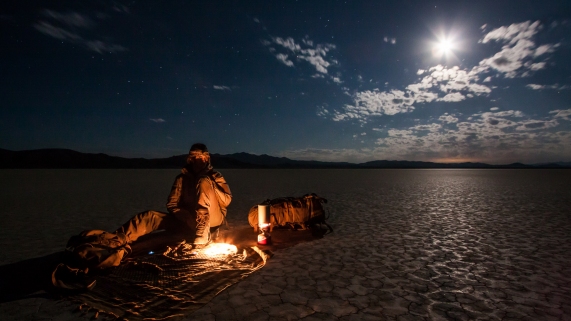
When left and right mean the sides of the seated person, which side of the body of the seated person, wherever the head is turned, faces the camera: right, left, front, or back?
front

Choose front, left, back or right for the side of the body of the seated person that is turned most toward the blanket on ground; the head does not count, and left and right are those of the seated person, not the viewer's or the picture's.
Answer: front

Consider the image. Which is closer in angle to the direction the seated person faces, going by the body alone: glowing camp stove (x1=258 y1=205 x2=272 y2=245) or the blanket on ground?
the blanket on ground

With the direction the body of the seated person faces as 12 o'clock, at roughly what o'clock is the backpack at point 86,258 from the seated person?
The backpack is roughly at 2 o'clock from the seated person.

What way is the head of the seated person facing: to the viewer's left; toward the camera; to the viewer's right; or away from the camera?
toward the camera

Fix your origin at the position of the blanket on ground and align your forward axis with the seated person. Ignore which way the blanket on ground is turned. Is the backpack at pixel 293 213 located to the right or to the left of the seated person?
right

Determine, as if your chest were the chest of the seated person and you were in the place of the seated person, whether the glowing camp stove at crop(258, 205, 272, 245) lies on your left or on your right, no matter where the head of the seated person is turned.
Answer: on your left

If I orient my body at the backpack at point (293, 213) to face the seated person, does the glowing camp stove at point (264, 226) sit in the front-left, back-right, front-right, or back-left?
front-left

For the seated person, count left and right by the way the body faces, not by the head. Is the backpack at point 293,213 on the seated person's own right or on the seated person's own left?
on the seated person's own left
